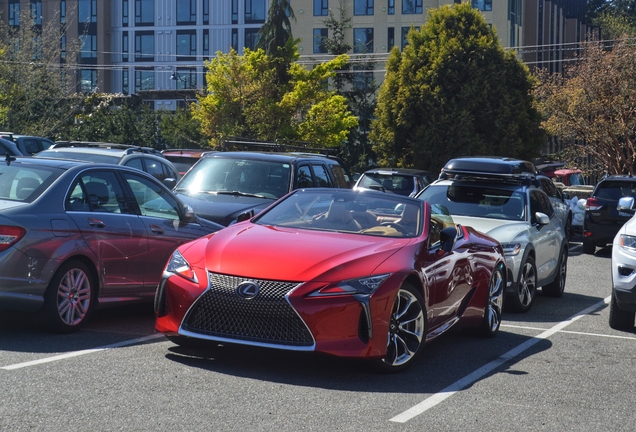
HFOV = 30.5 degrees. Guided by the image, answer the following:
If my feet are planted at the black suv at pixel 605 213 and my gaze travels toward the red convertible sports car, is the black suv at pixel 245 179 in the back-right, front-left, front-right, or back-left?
front-right

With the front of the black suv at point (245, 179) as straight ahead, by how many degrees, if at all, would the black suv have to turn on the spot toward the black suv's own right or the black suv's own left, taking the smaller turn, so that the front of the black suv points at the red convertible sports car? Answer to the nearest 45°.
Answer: approximately 45° to the black suv's own left

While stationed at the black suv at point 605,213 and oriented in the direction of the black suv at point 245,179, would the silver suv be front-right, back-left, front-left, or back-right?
front-left

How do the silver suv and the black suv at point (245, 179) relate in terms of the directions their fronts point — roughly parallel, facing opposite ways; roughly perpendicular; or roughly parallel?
roughly parallel

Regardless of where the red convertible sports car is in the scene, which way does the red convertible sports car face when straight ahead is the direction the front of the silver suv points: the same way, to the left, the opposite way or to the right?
the same way

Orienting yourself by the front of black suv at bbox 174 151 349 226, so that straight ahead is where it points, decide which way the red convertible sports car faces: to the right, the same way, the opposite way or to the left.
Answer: the same way

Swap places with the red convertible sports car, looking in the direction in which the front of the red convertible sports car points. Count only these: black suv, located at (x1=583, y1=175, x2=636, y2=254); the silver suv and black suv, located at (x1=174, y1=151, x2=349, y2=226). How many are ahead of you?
0

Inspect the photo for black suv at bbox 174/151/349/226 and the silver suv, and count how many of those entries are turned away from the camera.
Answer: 0

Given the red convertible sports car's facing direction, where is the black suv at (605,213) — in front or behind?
behind

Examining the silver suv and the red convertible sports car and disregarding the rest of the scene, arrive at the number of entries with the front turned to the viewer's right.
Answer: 0

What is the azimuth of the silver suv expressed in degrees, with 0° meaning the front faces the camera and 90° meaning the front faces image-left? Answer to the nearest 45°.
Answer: approximately 45°

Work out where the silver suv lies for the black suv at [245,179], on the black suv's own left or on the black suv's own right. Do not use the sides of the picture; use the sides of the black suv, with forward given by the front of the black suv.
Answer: on the black suv's own left

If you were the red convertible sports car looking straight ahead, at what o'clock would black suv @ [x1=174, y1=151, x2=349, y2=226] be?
The black suv is roughly at 4 o'clock from the red convertible sports car.

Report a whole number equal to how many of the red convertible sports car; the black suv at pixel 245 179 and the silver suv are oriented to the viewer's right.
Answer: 0
